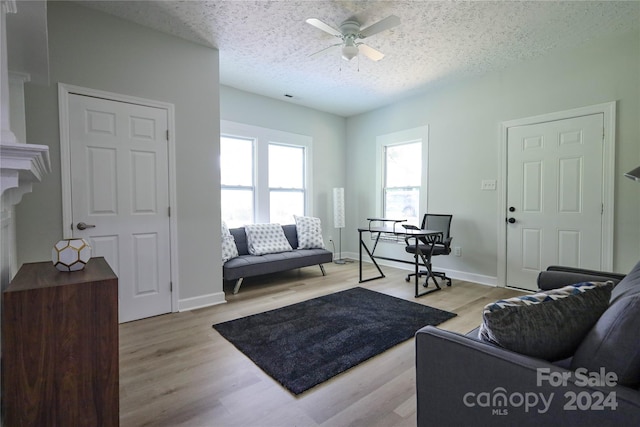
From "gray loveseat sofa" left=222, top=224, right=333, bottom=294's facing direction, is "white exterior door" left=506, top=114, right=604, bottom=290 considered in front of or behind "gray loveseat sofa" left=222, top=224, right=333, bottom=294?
in front

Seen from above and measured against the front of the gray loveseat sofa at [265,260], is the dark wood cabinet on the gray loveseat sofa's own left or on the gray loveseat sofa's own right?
on the gray loveseat sofa's own right

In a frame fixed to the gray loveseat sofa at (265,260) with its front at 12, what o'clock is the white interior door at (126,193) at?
The white interior door is roughly at 3 o'clock from the gray loveseat sofa.

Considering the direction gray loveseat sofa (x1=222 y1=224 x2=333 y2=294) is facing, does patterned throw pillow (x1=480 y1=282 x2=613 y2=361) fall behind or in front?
in front

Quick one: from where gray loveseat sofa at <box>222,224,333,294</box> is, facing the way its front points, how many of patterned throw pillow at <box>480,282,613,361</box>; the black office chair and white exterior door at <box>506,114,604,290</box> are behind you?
0

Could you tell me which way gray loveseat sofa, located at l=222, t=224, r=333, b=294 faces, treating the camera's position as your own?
facing the viewer and to the right of the viewer

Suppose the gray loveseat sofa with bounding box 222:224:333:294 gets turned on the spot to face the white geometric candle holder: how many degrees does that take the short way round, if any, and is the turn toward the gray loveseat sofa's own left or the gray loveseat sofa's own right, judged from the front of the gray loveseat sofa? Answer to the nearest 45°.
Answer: approximately 45° to the gray loveseat sofa's own right

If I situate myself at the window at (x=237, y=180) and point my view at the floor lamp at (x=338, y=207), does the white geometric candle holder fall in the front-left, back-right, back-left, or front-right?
back-right

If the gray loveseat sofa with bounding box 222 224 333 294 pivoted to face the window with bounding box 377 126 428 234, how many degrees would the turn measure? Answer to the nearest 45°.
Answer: approximately 45° to its left

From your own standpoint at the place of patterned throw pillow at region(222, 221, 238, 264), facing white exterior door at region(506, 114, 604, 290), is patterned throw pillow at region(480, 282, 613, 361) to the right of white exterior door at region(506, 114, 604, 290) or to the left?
right
